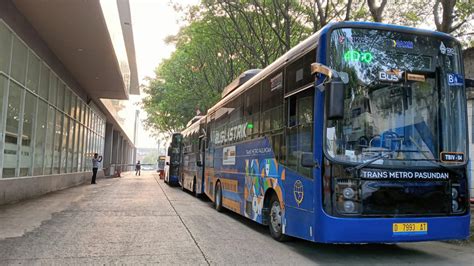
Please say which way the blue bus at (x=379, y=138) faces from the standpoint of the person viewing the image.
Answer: facing the viewer and to the right of the viewer

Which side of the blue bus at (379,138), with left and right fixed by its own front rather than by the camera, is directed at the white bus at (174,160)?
back
